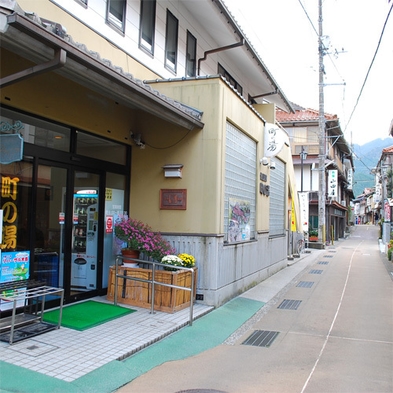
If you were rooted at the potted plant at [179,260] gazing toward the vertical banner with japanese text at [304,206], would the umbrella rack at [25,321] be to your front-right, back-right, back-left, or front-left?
back-left

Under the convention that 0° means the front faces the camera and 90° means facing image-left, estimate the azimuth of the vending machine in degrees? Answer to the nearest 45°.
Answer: approximately 0°

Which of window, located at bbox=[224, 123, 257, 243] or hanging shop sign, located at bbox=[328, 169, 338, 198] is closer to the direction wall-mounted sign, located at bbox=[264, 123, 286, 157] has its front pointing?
the window

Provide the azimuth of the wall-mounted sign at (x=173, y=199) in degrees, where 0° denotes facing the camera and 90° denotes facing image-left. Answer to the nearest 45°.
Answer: approximately 0°

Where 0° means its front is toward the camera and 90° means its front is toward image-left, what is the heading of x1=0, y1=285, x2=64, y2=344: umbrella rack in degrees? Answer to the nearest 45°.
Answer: approximately 315°

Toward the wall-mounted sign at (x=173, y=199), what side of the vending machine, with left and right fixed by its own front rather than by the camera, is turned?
left

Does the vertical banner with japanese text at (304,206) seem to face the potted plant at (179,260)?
yes

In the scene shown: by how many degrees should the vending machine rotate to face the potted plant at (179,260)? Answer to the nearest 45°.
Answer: approximately 45° to its left

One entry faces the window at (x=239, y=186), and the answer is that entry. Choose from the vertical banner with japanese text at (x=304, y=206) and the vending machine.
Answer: the vertical banner with japanese text
